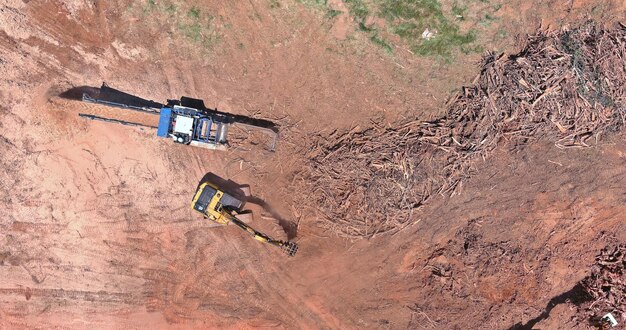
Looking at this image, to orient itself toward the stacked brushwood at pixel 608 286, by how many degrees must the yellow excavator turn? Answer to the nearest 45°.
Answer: approximately 45° to its left

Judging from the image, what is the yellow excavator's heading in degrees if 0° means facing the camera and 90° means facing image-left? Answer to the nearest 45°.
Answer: approximately 315°
